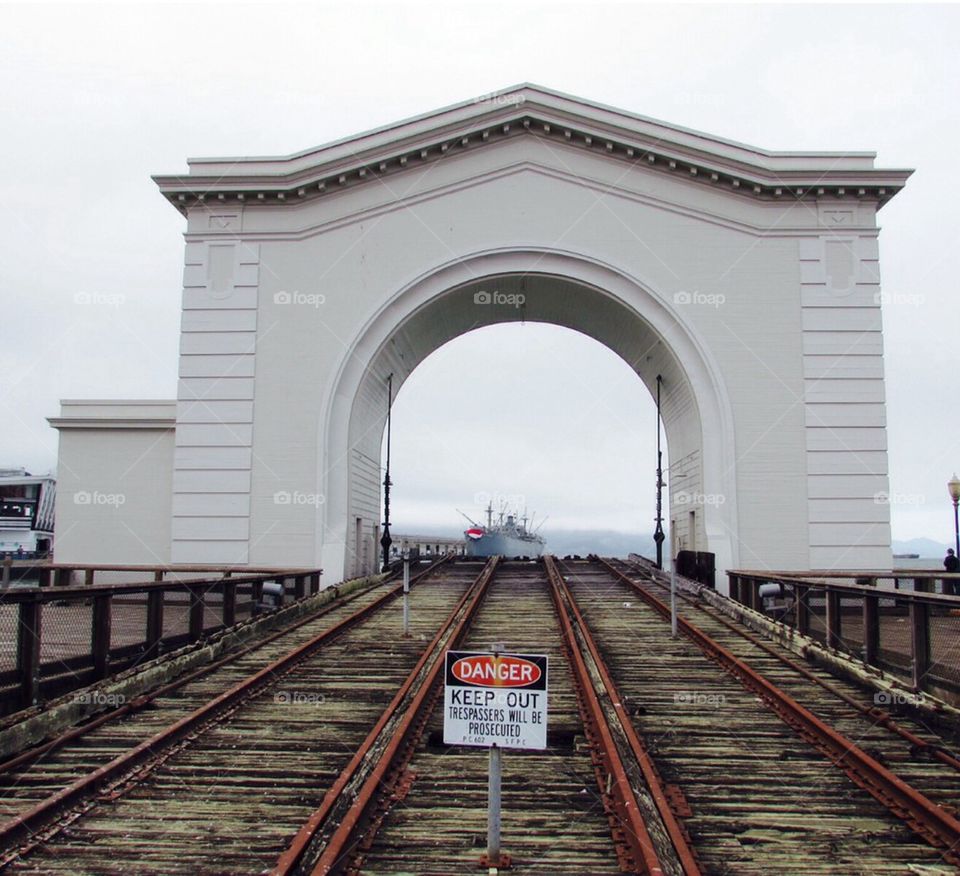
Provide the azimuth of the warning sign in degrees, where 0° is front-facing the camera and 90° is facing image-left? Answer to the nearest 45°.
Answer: approximately 0°

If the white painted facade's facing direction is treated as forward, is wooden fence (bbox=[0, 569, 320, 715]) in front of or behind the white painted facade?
in front

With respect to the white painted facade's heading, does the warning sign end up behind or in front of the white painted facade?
in front

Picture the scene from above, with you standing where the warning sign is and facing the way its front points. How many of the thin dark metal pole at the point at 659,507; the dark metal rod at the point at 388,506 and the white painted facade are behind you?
3

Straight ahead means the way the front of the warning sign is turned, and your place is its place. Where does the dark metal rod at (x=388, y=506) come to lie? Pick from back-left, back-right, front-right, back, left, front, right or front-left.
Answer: back

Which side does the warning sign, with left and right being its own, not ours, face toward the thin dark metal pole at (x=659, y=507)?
back

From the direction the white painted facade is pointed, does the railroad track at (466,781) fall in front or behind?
in front

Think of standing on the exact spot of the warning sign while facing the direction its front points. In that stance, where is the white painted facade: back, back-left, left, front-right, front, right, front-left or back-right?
back

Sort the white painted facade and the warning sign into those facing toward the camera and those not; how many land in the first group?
2

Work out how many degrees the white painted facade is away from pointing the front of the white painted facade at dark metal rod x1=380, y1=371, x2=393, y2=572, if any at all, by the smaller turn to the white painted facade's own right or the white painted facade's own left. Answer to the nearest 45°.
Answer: approximately 135° to the white painted facade's own right
